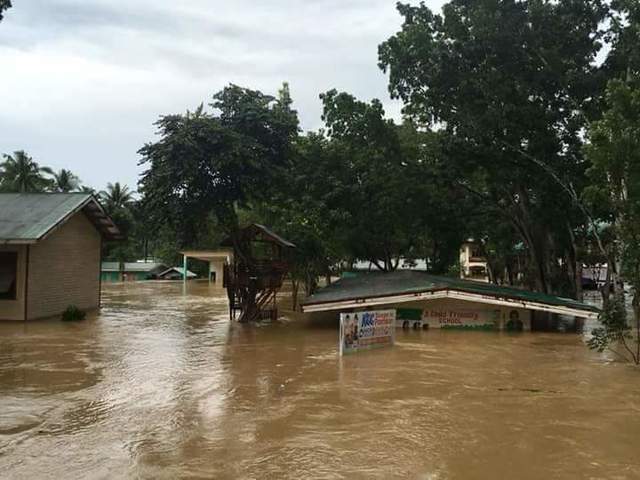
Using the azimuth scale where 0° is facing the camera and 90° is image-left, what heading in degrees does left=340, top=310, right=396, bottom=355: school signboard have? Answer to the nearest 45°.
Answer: approximately 315°

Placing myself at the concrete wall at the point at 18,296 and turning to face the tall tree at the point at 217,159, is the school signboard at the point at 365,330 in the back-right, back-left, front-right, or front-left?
front-right

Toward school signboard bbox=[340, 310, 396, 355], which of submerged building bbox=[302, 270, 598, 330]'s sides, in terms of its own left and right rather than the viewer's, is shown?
front

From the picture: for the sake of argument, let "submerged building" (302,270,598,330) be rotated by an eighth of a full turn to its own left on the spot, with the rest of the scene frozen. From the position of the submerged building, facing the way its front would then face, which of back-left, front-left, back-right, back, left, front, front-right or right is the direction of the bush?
back-right

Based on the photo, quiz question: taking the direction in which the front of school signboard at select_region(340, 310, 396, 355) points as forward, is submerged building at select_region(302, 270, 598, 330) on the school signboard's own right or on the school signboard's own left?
on the school signboard's own left

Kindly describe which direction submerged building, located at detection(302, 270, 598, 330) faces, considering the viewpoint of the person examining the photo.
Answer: facing the viewer

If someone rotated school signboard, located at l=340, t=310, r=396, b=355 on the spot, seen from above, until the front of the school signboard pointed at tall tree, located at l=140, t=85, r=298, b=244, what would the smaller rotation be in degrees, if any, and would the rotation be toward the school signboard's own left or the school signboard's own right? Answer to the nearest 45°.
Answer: approximately 180°

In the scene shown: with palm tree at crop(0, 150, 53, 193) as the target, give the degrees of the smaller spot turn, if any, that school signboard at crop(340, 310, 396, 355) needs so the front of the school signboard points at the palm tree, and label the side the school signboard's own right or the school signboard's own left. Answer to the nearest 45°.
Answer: approximately 180°

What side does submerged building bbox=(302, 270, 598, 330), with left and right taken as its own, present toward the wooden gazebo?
right

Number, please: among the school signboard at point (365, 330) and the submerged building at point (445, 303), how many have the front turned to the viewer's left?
0

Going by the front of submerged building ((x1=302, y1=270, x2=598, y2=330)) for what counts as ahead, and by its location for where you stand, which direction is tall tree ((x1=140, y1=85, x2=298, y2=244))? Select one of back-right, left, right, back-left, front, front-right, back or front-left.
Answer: right

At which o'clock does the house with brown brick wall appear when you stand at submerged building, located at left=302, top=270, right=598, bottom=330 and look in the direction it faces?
The house with brown brick wall is roughly at 3 o'clock from the submerged building.
